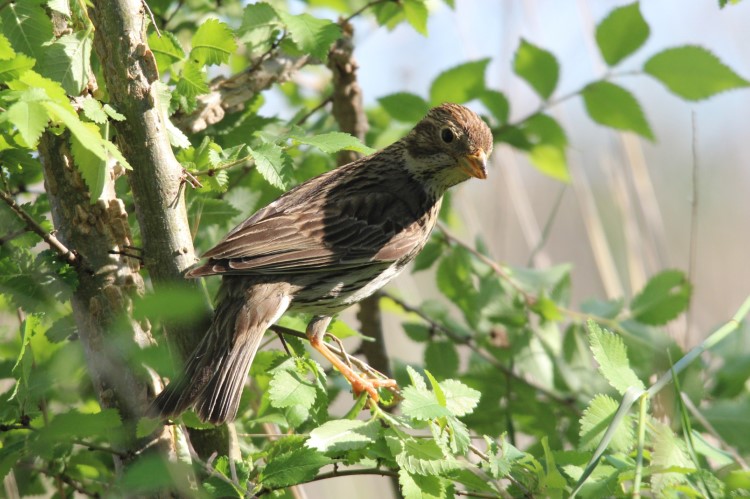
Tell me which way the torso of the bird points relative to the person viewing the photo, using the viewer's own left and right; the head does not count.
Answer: facing to the right of the viewer

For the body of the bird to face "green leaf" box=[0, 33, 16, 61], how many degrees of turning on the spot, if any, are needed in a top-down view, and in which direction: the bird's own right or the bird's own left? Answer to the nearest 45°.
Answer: approximately 135° to the bird's own right
